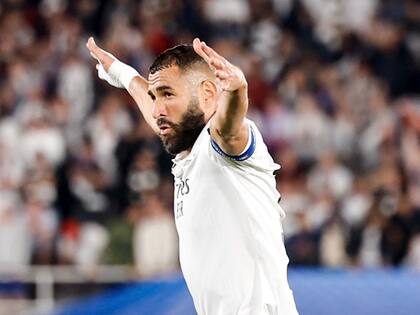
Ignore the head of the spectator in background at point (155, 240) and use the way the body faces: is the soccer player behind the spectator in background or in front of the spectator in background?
in front

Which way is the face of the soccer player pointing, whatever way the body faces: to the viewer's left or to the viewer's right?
to the viewer's left

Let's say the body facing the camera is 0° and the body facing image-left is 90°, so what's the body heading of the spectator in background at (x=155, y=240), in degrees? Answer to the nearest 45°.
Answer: approximately 0°
